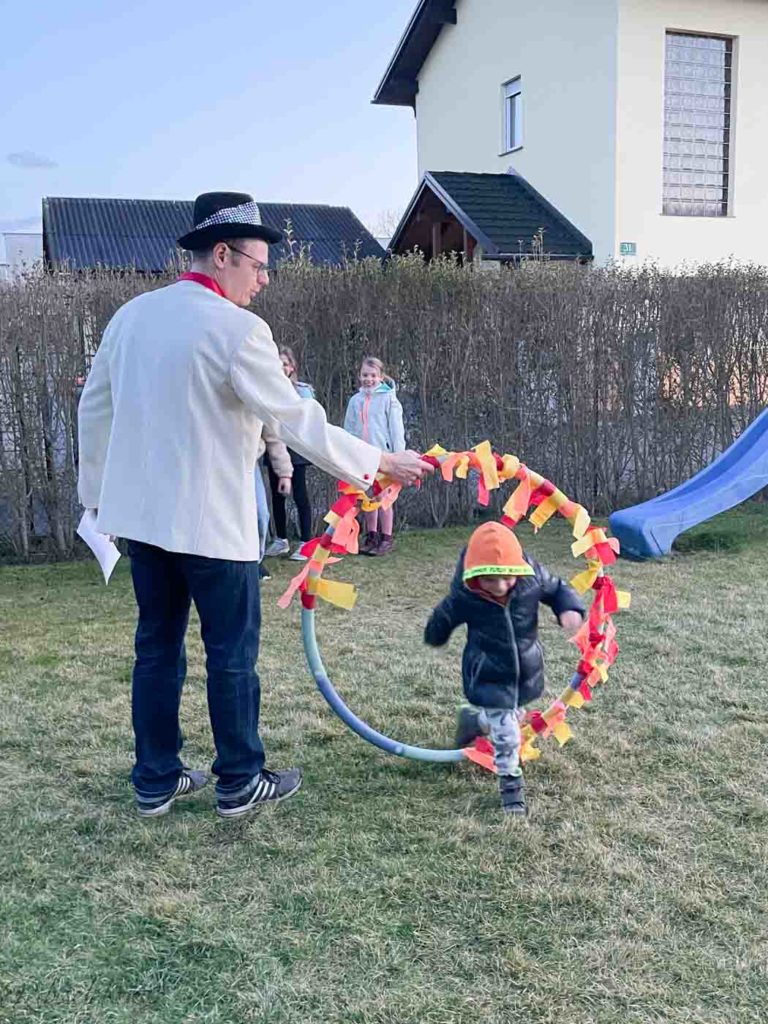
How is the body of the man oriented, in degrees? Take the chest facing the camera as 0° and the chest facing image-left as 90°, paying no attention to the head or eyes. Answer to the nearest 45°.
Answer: approximately 225°

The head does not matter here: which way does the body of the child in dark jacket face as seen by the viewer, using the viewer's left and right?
facing the viewer

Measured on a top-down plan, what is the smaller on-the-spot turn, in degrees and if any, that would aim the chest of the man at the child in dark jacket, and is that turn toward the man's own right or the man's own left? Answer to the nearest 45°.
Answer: approximately 45° to the man's own right

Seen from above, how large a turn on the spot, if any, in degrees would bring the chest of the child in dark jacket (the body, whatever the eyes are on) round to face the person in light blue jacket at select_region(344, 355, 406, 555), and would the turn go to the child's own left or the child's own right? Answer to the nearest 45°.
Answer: approximately 180°

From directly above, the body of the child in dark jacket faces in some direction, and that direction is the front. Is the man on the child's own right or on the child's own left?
on the child's own right

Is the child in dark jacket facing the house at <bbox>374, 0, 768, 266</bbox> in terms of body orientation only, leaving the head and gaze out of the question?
no

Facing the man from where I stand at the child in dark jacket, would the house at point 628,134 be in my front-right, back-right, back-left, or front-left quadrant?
back-right

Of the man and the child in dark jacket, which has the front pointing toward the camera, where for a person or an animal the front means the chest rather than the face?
the child in dark jacket

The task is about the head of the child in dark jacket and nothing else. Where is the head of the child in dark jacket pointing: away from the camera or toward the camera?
toward the camera

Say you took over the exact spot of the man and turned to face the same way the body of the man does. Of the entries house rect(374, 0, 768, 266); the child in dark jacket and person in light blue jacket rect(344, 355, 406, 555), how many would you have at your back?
0

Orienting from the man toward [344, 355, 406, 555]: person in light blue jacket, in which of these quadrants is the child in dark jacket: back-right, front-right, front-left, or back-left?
front-right

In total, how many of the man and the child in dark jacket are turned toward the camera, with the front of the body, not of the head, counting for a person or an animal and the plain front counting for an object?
1

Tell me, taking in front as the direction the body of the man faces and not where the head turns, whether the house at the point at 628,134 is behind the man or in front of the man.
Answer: in front

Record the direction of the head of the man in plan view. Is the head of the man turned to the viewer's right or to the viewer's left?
to the viewer's right
